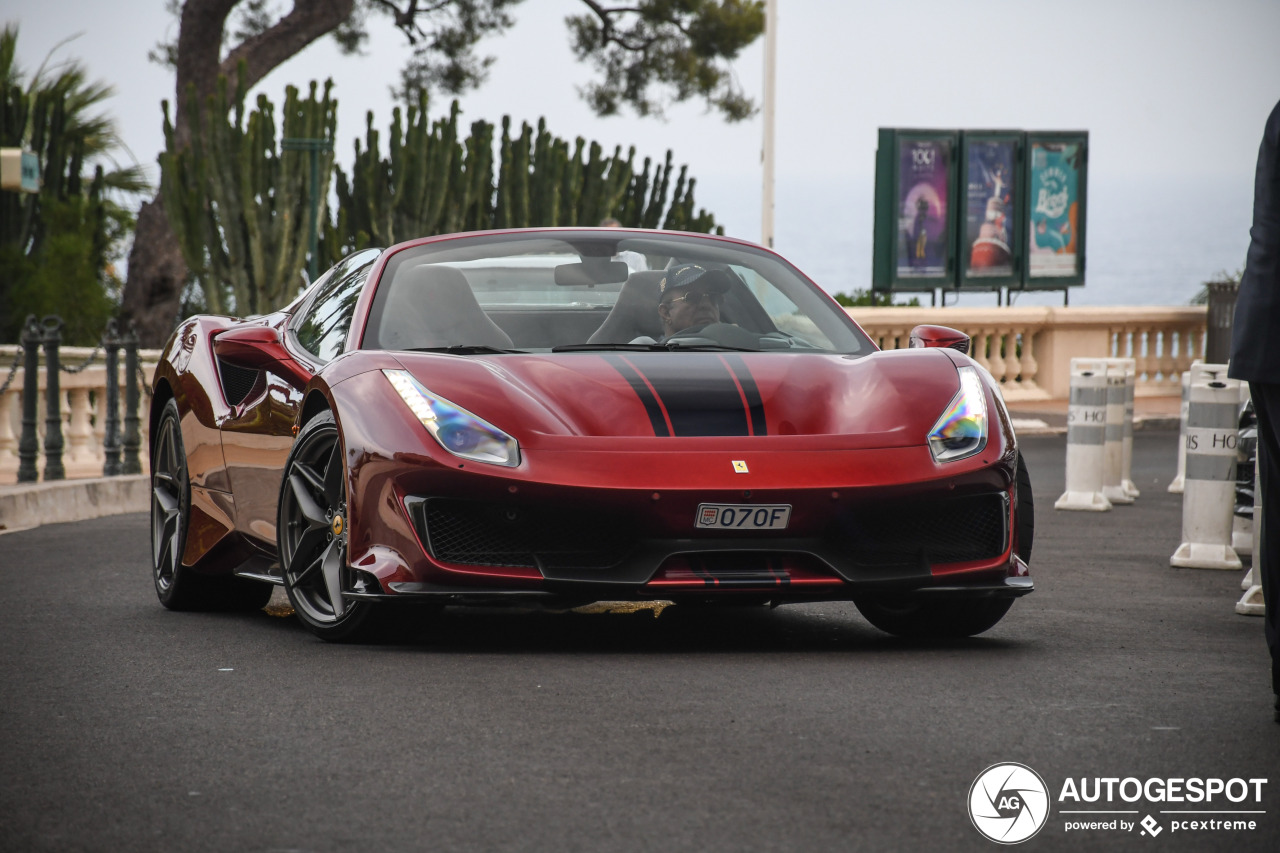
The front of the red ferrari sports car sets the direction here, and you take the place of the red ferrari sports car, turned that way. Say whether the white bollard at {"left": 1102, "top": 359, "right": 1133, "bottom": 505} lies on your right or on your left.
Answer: on your left

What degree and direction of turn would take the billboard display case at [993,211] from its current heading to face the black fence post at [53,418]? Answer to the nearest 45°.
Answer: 0° — it already faces it

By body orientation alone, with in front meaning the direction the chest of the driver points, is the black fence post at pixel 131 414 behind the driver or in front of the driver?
behind

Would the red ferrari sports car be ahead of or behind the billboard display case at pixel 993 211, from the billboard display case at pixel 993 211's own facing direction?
ahead

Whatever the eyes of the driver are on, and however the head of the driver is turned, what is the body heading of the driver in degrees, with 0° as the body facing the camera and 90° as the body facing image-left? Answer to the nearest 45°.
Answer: approximately 315°

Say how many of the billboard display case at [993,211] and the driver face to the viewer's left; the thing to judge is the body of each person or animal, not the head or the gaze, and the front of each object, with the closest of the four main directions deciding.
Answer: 0

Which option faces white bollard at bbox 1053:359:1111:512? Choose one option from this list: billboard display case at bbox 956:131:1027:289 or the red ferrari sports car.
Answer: the billboard display case

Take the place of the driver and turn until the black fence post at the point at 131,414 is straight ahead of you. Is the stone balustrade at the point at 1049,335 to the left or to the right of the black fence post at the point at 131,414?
right

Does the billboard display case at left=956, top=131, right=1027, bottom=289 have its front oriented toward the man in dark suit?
yes

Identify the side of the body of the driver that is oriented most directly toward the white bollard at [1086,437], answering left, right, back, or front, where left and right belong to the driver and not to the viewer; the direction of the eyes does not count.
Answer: left

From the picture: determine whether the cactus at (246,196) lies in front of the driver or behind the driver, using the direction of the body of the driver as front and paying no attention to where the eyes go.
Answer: behind

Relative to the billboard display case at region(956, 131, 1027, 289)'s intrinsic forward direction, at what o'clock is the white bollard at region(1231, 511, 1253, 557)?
The white bollard is roughly at 12 o'clock from the billboard display case.

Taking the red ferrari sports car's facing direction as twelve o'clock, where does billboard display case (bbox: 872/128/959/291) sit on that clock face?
The billboard display case is roughly at 8 o'clock from the red ferrari sports car.
